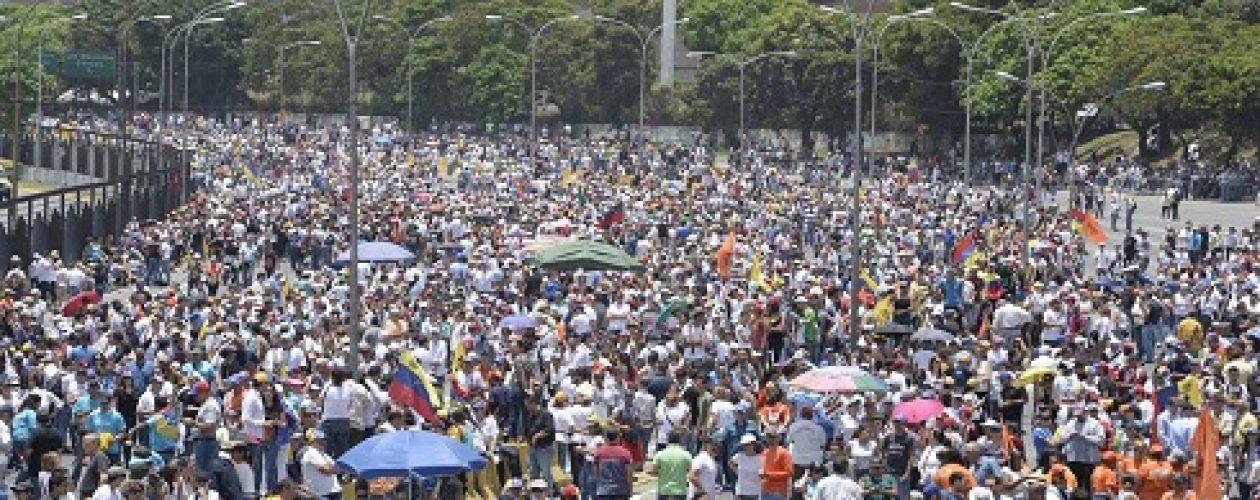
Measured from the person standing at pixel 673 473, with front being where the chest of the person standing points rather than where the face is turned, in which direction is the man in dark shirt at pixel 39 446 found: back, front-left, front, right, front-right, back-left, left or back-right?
left

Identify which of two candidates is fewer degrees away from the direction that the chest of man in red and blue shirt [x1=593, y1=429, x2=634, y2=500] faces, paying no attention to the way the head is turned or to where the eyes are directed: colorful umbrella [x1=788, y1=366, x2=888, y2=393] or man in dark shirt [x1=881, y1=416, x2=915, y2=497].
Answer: the colorful umbrella

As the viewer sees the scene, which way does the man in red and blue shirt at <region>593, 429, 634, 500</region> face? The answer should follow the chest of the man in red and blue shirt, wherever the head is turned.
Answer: away from the camera

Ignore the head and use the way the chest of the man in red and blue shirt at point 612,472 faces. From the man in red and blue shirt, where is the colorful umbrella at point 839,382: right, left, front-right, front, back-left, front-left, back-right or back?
front-right

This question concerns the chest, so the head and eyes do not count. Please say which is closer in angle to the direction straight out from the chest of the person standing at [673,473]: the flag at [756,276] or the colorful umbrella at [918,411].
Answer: the flag

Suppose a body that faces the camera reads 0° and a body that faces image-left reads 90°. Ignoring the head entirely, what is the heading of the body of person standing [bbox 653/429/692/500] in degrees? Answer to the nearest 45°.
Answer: approximately 180°

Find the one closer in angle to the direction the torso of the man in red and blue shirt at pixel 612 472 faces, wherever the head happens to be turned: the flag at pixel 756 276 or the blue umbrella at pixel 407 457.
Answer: the flag

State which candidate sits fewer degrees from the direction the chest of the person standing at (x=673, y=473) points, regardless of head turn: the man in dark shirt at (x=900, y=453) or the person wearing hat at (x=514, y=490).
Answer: the man in dark shirt

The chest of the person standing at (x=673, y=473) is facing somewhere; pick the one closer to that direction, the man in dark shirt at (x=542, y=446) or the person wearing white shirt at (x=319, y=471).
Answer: the man in dark shirt

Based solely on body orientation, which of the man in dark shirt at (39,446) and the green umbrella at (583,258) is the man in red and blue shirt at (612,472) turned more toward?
the green umbrella

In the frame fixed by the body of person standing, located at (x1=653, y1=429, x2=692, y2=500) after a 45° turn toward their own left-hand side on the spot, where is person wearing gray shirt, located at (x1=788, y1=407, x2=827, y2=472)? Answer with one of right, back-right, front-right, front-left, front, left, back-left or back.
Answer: right

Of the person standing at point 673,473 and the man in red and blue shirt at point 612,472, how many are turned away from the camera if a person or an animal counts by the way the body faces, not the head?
2

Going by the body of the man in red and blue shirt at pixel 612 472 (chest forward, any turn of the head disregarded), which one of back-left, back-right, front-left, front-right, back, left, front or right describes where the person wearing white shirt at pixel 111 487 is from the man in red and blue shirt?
back-left

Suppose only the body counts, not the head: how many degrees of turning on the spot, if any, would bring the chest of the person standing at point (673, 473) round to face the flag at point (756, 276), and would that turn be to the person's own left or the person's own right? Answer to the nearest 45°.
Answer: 0° — they already face it

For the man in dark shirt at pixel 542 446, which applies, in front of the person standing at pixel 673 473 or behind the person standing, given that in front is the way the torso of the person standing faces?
in front

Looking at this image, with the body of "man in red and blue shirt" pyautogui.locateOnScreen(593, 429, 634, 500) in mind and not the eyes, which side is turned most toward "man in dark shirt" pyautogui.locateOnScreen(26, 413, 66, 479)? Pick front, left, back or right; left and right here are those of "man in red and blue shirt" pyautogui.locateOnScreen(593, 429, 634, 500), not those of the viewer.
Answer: left
